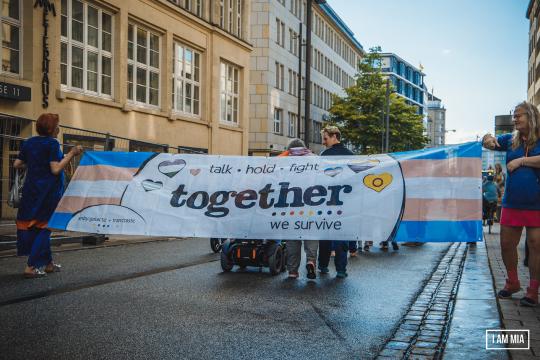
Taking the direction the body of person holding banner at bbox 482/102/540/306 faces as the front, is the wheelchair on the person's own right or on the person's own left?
on the person's own right

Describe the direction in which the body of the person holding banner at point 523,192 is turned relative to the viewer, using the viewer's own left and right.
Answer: facing the viewer and to the left of the viewer

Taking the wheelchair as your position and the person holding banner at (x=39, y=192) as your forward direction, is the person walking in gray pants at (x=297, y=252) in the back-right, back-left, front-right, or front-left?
back-left

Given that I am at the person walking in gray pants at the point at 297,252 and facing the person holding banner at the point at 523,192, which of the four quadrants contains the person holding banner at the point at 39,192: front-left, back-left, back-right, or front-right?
back-right

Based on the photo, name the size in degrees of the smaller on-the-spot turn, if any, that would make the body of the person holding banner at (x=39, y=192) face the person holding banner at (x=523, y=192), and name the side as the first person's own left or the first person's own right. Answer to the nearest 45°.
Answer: approximately 90° to the first person's own right

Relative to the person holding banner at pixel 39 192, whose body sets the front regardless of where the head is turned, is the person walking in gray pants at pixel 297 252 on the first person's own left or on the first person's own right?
on the first person's own right

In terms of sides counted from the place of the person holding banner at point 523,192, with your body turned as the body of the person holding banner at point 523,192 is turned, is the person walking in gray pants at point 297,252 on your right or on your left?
on your right

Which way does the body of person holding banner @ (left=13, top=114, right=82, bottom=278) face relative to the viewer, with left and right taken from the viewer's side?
facing away from the viewer and to the right of the viewer

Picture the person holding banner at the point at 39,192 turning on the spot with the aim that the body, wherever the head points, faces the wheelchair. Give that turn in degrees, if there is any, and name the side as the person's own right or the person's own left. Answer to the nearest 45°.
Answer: approximately 45° to the person's own right

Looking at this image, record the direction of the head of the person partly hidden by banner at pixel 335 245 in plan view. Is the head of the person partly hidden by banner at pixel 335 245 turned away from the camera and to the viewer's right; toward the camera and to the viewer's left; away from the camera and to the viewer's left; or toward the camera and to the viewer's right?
toward the camera and to the viewer's left
